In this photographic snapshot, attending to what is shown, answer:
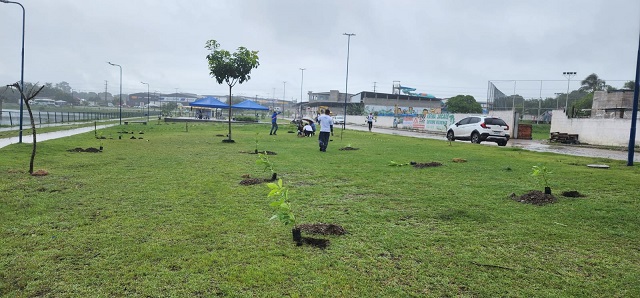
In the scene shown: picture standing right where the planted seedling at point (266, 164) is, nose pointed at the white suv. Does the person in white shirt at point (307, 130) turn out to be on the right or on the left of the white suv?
left

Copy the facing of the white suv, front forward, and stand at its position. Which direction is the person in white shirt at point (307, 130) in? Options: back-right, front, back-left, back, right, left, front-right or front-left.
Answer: front-left

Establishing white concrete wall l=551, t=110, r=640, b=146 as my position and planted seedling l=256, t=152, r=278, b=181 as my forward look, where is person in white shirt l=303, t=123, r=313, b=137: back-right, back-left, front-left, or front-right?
front-right

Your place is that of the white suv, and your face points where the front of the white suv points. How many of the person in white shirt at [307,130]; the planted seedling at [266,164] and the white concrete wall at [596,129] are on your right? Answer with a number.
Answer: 1

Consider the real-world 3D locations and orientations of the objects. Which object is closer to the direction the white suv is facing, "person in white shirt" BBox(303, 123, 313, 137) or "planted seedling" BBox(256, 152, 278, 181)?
the person in white shirt

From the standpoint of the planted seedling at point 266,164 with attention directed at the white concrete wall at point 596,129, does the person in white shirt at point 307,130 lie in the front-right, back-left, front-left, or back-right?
front-left

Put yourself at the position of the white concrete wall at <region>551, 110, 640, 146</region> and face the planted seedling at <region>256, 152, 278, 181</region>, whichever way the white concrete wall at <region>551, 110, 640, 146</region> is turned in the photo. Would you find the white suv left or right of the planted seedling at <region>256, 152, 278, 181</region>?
right

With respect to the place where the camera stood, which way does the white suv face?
facing away from the viewer and to the left of the viewer

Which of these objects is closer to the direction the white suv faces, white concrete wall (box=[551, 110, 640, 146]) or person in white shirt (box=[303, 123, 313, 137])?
the person in white shirt

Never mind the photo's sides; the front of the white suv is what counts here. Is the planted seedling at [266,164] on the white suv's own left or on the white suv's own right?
on the white suv's own left

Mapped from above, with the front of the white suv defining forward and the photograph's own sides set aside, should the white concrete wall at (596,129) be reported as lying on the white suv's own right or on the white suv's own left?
on the white suv's own right
